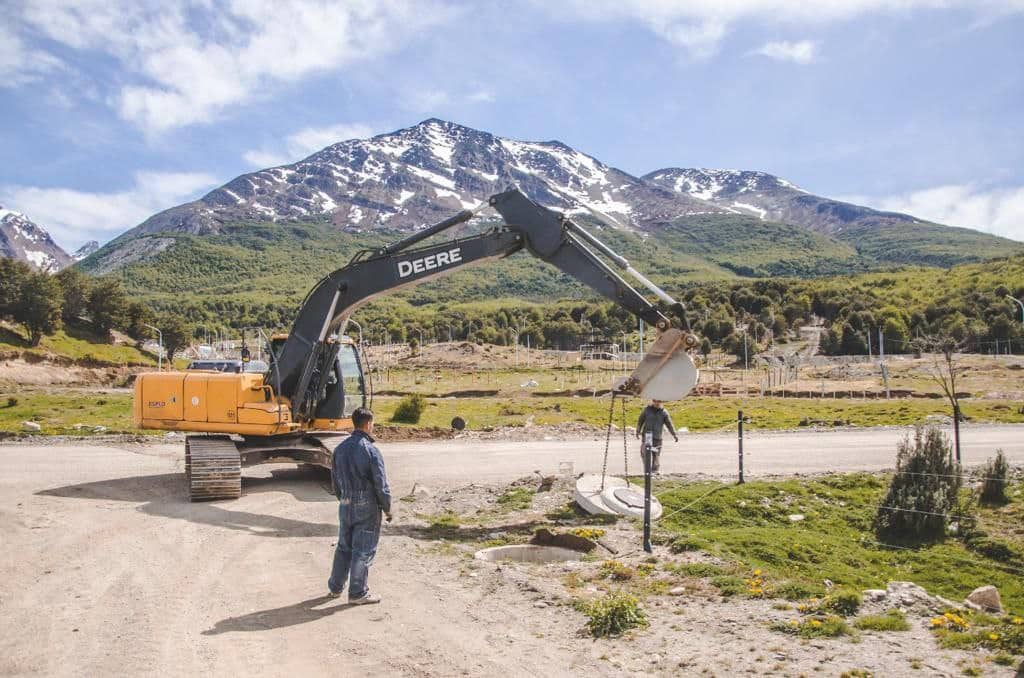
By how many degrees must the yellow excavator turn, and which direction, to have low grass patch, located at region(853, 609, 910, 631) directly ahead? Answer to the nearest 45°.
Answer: approximately 45° to its right

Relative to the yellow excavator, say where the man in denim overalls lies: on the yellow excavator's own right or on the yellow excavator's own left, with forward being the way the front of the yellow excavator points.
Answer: on the yellow excavator's own right

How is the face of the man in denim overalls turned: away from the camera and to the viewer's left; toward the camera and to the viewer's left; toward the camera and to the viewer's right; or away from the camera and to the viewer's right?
away from the camera and to the viewer's right

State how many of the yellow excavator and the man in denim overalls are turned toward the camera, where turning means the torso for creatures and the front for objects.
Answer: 0

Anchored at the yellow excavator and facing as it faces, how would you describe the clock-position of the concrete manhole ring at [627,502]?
The concrete manhole ring is roughly at 1 o'clock from the yellow excavator.

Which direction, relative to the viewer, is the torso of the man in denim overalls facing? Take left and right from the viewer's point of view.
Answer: facing away from the viewer and to the right of the viewer

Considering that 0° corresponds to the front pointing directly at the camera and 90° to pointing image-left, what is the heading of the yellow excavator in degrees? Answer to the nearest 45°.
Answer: approximately 270°

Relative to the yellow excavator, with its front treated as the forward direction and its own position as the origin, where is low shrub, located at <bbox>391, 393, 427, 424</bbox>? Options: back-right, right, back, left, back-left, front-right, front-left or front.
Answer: left

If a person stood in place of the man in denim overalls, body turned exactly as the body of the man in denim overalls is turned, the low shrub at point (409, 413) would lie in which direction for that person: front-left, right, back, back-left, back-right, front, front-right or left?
front-left

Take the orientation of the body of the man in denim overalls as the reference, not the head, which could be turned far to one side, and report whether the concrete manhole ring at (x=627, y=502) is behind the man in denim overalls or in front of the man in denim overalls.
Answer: in front

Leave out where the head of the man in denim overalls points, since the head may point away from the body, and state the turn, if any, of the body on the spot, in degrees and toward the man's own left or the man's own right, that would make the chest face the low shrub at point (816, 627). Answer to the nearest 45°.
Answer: approximately 90° to the man's own right

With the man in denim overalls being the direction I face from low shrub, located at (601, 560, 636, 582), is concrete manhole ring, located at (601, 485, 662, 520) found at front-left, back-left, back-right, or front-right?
back-right

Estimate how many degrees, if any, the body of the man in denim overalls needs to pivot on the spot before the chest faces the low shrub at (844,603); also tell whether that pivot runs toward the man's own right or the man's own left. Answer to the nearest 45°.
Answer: approximately 45° to the man's own right
